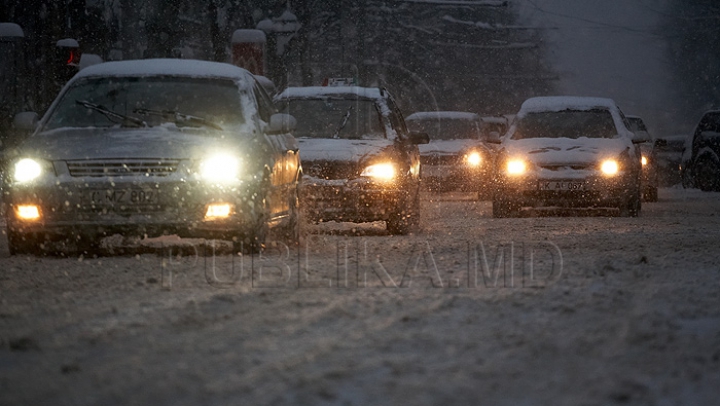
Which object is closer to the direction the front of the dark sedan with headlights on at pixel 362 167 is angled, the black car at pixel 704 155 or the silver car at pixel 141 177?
the silver car

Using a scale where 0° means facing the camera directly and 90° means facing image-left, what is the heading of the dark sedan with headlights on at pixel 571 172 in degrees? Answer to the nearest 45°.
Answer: approximately 0°

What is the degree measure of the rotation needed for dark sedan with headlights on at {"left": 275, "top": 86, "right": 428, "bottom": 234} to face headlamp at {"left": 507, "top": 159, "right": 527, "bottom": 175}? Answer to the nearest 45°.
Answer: approximately 135° to its left

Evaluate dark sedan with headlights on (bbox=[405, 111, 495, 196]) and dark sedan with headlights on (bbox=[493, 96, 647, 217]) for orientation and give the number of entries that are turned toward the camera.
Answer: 2

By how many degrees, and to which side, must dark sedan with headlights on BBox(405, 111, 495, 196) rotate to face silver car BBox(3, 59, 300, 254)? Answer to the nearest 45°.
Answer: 0° — it already faces it

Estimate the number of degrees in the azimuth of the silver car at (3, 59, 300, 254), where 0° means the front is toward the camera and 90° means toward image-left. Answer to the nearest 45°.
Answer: approximately 0°
